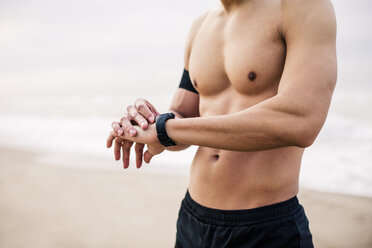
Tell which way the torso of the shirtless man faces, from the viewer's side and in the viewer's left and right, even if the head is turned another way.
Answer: facing the viewer and to the left of the viewer
